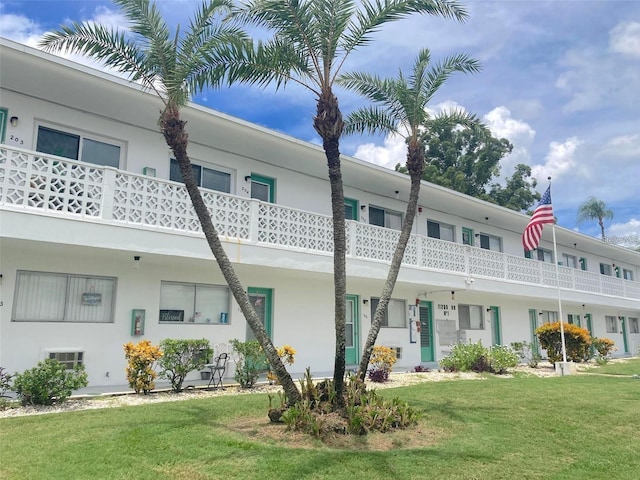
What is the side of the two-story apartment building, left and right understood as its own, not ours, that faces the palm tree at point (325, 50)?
front

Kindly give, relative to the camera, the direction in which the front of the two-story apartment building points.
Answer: facing the viewer and to the right of the viewer

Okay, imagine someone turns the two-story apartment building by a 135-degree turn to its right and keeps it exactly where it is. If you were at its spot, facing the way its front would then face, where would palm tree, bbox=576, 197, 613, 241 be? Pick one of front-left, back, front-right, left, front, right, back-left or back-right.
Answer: back-right

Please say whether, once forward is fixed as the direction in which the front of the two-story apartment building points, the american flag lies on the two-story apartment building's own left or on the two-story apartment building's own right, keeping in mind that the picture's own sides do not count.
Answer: on the two-story apartment building's own left
